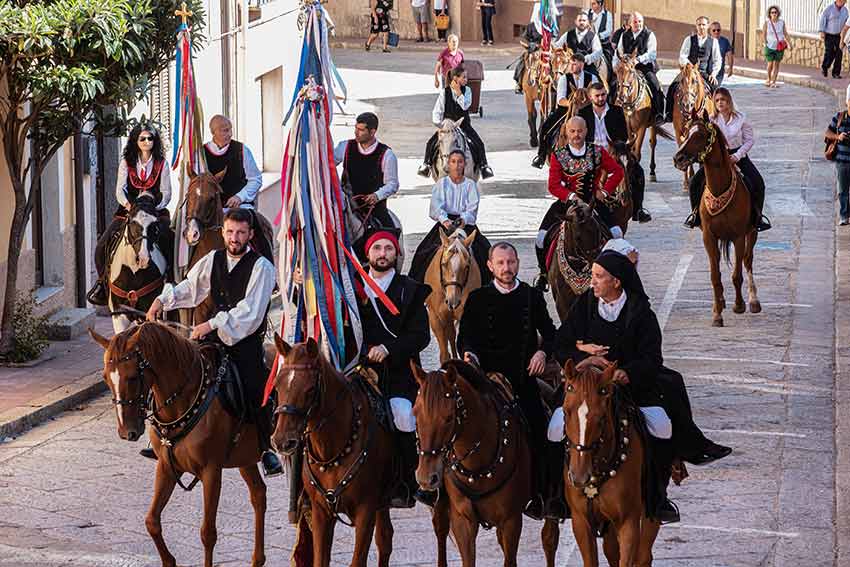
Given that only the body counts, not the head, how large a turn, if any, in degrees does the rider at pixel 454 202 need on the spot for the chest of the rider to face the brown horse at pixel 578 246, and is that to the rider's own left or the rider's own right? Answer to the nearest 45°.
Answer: approximately 45° to the rider's own left

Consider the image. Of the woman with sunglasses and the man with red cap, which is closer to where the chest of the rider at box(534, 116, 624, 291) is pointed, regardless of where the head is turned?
the man with red cap

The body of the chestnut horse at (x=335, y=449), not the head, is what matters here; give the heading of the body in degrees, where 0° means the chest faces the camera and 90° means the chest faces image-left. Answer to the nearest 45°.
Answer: approximately 45°

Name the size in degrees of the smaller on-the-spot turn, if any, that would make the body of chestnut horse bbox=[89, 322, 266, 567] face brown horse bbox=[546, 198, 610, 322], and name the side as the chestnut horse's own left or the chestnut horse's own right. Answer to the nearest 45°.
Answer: approximately 180°

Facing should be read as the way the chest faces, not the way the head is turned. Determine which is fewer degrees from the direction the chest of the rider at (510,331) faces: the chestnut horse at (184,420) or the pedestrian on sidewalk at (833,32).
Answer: the chestnut horse

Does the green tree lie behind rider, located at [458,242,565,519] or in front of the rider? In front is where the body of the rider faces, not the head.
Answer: behind

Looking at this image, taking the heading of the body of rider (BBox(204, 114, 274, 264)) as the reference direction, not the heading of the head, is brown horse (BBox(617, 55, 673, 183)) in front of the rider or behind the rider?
behind

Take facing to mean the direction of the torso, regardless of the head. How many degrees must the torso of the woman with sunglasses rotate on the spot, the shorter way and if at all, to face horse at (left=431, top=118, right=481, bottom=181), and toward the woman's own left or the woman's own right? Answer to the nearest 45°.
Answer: approximately 135° to the woman's own left

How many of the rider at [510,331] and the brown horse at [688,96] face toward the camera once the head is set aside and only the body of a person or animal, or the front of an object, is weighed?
2

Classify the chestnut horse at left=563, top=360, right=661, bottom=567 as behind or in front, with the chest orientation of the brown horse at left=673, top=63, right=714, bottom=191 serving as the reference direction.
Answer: in front
